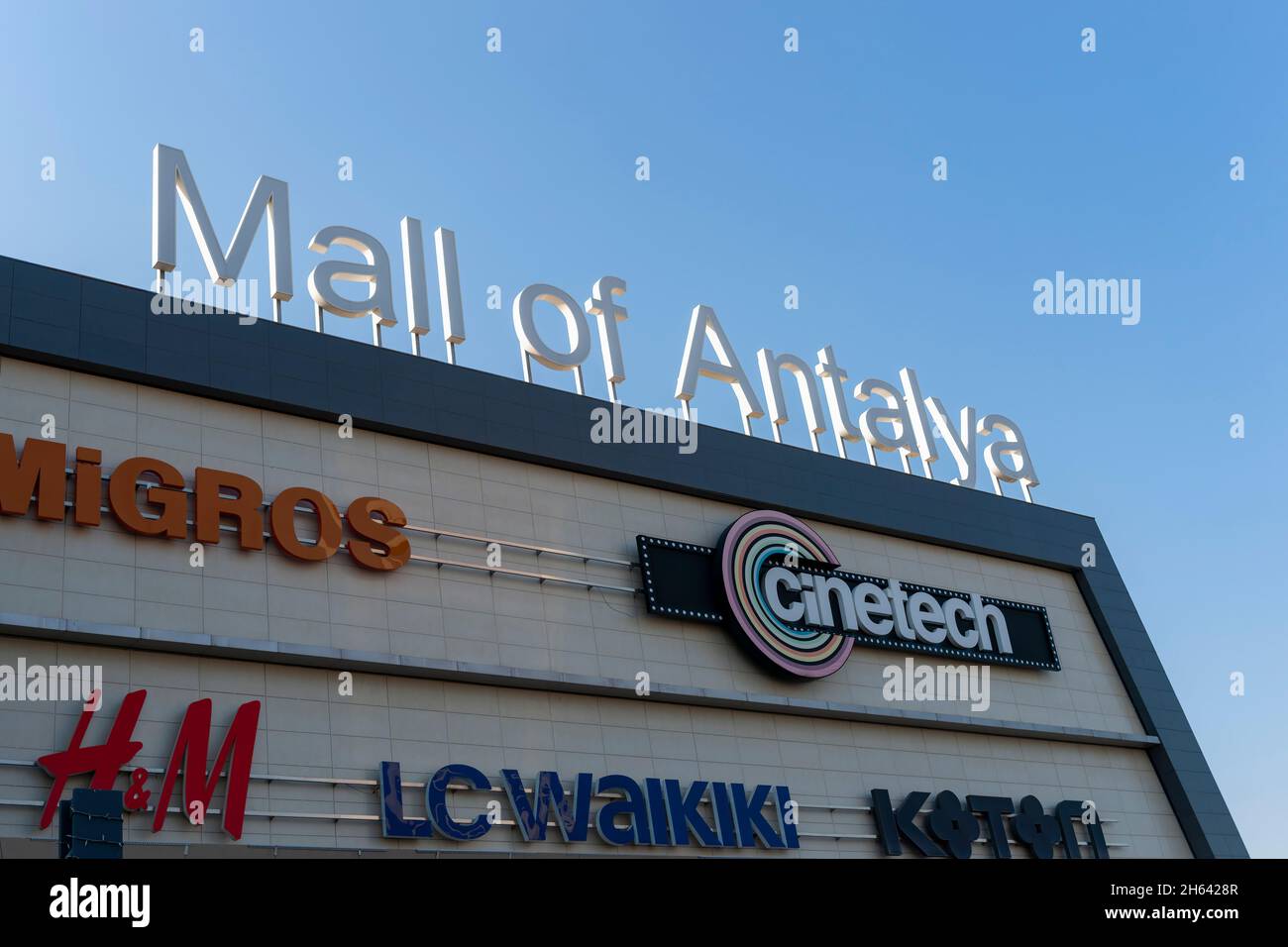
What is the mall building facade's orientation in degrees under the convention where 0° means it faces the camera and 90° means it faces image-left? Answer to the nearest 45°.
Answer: approximately 315°
